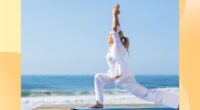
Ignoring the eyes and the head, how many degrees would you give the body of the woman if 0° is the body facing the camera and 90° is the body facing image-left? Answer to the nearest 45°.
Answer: approximately 90°
